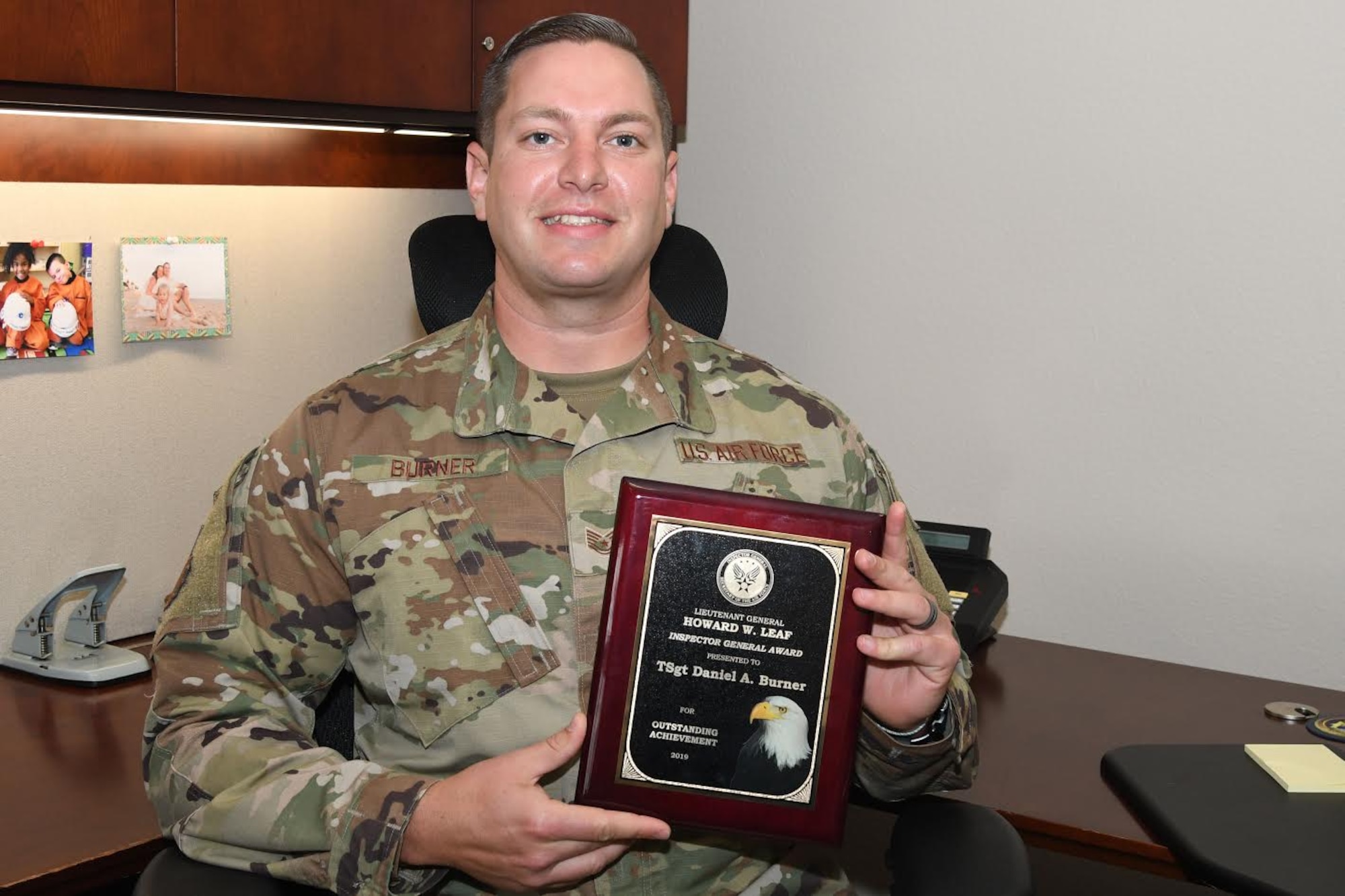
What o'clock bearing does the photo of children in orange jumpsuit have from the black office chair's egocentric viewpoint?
The photo of children in orange jumpsuit is roughly at 4 o'clock from the black office chair.

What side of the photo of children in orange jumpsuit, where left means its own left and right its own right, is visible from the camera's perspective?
front

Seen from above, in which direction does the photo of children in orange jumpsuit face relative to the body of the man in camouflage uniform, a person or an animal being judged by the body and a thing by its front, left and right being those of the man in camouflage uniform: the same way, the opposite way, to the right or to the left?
the same way

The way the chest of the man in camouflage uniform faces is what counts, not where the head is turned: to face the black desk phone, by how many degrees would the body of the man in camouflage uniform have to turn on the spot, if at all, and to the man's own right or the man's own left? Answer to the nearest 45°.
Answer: approximately 135° to the man's own left

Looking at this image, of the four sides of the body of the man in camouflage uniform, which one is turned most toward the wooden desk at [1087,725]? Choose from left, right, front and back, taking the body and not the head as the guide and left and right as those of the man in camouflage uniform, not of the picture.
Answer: left

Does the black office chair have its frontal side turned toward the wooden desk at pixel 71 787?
no

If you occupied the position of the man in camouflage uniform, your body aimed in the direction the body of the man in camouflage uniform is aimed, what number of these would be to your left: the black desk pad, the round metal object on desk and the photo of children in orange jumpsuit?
2

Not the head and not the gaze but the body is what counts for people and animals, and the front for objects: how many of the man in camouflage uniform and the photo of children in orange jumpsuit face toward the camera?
2

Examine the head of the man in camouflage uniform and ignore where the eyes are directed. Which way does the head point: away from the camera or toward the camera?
toward the camera

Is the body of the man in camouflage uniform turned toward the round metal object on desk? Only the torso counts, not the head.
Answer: no

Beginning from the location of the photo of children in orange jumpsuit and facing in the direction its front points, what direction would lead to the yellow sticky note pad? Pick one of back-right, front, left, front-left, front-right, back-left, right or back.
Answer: front-left

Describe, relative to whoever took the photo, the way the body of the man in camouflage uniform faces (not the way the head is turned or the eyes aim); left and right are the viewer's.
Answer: facing the viewer

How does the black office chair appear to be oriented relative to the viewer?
toward the camera

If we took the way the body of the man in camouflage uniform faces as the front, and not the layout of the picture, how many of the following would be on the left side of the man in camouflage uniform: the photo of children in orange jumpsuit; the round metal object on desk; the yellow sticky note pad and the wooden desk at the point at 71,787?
2

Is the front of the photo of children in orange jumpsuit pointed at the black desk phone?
no
